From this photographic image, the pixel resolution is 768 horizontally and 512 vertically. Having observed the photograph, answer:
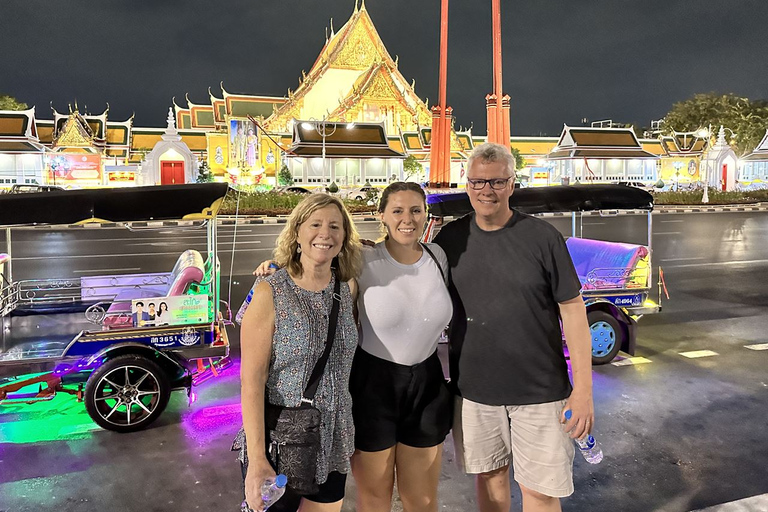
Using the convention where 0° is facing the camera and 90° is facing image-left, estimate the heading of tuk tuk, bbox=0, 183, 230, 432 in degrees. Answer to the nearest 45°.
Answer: approximately 90°

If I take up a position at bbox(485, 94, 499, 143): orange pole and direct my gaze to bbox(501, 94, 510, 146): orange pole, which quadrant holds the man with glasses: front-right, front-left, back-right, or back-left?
back-right

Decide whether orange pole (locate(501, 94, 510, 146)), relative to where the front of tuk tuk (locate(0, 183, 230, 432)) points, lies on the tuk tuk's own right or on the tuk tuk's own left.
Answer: on the tuk tuk's own right

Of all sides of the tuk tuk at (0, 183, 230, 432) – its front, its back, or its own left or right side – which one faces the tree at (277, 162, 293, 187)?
right

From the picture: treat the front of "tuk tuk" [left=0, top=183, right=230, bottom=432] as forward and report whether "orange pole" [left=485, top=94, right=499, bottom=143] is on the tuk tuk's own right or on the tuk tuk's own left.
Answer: on the tuk tuk's own right

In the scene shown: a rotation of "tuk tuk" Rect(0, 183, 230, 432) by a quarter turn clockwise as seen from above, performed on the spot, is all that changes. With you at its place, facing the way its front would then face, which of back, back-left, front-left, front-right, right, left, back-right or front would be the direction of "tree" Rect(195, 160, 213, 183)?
front
